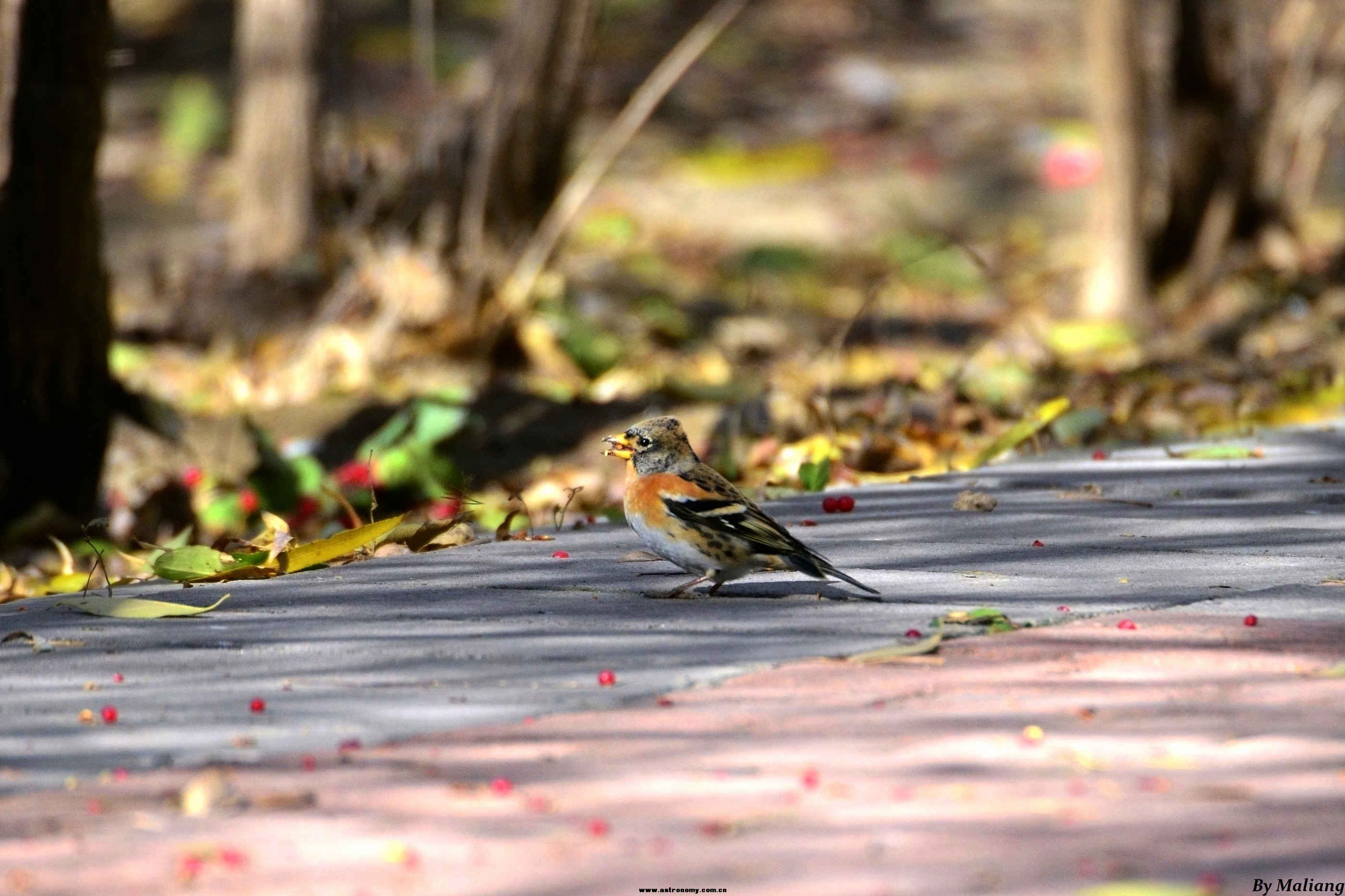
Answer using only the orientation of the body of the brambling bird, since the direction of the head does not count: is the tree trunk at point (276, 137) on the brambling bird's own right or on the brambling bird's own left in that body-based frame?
on the brambling bird's own right

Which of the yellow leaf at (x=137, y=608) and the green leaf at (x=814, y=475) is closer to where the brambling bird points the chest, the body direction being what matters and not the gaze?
the yellow leaf

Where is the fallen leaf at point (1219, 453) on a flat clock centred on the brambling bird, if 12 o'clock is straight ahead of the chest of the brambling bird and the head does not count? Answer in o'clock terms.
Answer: The fallen leaf is roughly at 4 o'clock from the brambling bird.

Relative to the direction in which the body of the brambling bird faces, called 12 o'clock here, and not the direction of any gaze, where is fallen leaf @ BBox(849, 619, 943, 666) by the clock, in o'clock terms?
The fallen leaf is roughly at 8 o'clock from the brambling bird.

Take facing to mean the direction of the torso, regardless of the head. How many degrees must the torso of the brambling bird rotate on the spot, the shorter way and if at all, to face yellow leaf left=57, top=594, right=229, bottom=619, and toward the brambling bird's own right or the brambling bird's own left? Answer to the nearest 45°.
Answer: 0° — it already faces it

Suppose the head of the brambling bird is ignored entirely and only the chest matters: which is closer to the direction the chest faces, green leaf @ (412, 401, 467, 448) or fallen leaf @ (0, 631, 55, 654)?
the fallen leaf

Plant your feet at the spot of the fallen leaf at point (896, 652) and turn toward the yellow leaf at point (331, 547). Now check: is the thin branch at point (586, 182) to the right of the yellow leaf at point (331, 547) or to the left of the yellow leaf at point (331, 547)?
right

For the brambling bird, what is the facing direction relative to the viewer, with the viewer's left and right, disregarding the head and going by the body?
facing to the left of the viewer

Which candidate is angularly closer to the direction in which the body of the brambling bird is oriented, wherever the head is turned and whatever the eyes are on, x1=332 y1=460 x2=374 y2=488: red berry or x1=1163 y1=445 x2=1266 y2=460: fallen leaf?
the red berry

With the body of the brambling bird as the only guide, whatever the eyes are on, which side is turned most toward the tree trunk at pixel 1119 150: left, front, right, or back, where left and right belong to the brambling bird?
right

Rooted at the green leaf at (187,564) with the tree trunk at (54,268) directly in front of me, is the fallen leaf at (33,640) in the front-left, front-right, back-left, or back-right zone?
back-left

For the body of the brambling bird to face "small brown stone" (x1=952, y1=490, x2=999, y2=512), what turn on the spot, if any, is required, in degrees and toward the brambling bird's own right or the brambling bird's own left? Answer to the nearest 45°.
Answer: approximately 135° to the brambling bird's own right
